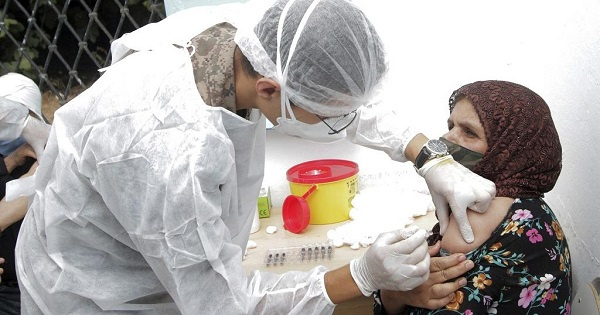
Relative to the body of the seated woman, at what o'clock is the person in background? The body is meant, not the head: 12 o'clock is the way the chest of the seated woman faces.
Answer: The person in background is roughly at 12 o'clock from the seated woman.

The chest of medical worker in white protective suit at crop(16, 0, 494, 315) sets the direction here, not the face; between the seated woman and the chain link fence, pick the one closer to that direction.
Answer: the seated woman

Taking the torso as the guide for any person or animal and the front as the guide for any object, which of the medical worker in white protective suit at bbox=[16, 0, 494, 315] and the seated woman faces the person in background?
the seated woman

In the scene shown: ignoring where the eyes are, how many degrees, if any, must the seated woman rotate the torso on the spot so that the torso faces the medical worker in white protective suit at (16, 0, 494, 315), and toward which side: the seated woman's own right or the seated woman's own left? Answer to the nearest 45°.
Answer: approximately 45° to the seated woman's own left

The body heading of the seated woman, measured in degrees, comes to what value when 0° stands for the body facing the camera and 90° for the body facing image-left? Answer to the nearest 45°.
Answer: approximately 90°

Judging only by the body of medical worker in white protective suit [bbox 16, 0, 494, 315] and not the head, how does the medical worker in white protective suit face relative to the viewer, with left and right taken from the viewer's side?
facing to the right of the viewer

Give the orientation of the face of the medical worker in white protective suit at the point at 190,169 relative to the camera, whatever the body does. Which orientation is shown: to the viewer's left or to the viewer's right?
to the viewer's right

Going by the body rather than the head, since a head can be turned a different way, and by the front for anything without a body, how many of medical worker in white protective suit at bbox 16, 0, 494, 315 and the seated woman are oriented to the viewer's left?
1
